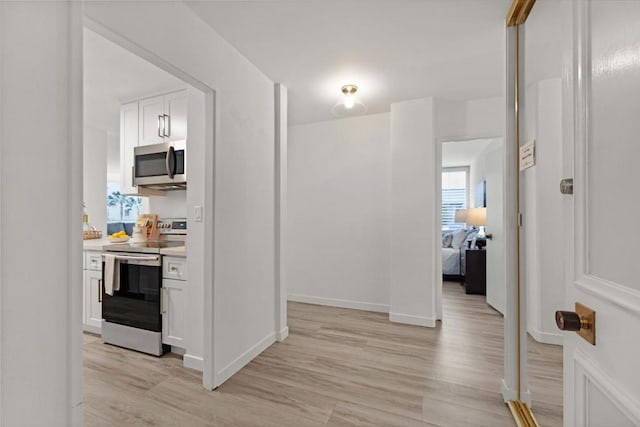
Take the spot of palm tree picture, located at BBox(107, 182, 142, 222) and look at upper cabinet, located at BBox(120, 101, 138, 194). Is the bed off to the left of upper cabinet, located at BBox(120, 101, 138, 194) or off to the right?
left

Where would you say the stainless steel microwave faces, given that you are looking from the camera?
facing the viewer and to the left of the viewer

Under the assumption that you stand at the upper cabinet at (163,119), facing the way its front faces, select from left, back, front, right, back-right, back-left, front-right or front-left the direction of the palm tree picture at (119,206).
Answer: back-right

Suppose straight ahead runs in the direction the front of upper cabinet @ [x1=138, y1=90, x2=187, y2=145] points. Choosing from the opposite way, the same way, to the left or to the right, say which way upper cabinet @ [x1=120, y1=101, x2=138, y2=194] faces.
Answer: the same way

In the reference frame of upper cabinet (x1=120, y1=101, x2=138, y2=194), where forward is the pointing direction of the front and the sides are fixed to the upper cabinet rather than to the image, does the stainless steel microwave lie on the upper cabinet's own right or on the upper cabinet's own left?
on the upper cabinet's own left

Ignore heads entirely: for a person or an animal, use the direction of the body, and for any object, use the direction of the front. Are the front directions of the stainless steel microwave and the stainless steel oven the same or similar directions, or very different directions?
same or similar directions

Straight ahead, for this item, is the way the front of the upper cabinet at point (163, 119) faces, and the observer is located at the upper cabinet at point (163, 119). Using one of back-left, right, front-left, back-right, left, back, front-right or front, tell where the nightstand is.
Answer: back-left

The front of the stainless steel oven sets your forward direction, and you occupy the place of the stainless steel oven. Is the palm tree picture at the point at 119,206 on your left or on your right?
on your right

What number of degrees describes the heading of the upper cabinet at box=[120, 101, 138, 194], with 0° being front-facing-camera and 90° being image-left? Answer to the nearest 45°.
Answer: approximately 45°

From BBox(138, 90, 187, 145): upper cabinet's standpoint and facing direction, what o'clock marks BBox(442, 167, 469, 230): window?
The window is roughly at 7 o'clock from the upper cabinet.

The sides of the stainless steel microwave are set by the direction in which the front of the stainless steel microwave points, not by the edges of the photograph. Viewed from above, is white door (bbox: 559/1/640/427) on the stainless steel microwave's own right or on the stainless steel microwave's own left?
on the stainless steel microwave's own left

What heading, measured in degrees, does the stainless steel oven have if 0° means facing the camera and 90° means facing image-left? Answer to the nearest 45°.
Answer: approximately 45°

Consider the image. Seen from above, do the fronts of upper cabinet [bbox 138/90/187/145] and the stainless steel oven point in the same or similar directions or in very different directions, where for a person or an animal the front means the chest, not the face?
same or similar directions

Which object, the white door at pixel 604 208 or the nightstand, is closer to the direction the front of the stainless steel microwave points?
the white door

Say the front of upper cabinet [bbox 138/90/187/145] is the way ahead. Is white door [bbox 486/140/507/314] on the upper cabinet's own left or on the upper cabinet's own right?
on the upper cabinet's own left
